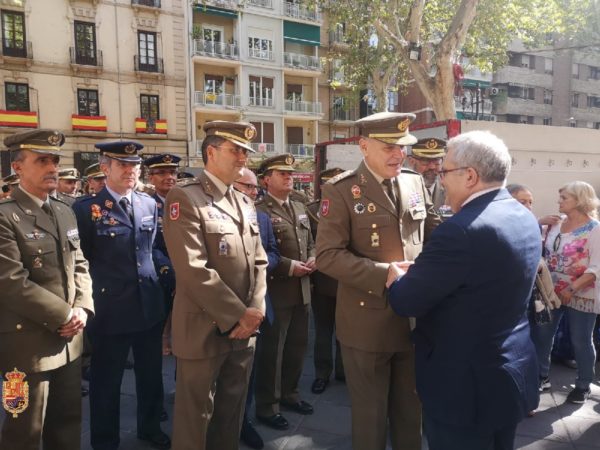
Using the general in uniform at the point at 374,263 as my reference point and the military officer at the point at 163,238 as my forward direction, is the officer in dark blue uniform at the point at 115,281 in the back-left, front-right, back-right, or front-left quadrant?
front-left

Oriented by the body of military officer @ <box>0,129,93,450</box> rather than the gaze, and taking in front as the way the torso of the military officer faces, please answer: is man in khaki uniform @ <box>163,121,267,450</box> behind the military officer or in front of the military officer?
in front

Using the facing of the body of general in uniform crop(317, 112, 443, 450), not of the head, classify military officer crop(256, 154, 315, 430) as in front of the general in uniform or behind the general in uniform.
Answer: behind

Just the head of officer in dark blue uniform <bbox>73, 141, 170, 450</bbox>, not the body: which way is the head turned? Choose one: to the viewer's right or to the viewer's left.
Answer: to the viewer's right

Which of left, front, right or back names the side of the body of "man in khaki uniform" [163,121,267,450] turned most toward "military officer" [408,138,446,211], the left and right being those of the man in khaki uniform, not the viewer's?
left

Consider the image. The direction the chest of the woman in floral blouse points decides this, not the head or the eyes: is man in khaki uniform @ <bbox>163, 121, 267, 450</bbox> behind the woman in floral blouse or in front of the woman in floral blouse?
in front

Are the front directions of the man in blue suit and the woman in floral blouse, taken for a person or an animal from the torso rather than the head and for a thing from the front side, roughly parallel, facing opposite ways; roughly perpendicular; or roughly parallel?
roughly perpendicular

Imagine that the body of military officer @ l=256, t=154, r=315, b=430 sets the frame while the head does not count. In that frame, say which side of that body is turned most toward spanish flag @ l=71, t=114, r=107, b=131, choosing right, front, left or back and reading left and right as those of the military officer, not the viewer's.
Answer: back

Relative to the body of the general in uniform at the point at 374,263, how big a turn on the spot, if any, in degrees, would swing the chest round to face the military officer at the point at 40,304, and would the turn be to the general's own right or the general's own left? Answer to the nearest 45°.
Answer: approximately 135° to the general's own right

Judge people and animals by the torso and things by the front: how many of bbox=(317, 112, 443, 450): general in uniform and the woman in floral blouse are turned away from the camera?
0

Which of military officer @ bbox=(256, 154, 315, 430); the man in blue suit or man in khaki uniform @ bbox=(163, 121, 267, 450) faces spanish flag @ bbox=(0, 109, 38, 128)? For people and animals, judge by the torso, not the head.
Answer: the man in blue suit

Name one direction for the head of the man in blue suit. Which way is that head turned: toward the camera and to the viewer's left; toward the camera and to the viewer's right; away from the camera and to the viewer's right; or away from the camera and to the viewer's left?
away from the camera and to the viewer's left

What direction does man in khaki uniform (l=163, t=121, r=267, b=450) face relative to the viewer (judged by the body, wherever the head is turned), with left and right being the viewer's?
facing the viewer and to the right of the viewer

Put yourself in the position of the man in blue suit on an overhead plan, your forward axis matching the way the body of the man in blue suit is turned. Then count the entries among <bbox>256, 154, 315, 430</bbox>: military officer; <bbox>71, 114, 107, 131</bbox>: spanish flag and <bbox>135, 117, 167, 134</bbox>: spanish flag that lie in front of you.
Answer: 3
